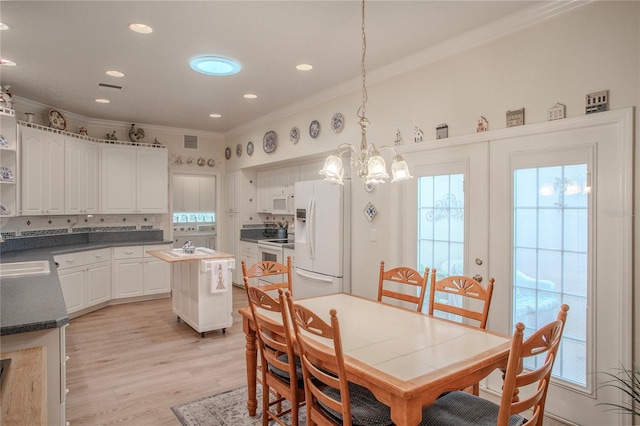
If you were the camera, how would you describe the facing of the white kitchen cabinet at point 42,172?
facing the viewer and to the right of the viewer

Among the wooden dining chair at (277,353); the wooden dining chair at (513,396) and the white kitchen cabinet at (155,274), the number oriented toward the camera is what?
1

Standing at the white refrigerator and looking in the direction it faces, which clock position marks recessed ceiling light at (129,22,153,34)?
The recessed ceiling light is roughly at 12 o'clock from the white refrigerator.

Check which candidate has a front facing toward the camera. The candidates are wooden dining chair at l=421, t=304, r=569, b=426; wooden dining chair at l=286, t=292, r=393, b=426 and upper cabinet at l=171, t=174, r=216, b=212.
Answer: the upper cabinet

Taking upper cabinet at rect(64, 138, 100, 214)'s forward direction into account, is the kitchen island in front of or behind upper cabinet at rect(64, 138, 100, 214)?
in front

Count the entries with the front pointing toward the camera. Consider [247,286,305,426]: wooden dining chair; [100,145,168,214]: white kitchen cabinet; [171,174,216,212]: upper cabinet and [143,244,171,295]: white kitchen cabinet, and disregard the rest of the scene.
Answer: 3

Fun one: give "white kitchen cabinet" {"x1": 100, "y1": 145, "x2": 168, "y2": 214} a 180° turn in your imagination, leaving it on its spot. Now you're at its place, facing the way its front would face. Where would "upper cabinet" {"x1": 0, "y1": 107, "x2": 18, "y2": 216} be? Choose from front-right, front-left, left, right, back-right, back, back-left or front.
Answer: back-left

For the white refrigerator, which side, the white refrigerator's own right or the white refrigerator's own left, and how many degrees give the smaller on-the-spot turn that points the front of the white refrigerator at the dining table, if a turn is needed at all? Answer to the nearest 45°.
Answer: approximately 45° to the white refrigerator's own left

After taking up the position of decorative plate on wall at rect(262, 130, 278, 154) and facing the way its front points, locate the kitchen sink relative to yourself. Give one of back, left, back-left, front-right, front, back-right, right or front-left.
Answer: front

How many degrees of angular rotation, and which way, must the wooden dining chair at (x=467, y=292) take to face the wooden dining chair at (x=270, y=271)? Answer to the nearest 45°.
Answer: approximately 45° to its right

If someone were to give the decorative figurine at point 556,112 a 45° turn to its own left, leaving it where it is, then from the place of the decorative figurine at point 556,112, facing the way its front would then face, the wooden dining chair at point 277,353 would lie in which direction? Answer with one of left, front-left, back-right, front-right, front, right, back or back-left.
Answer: front-right

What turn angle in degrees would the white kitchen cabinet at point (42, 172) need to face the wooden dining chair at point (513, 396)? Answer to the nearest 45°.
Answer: approximately 45° to its right

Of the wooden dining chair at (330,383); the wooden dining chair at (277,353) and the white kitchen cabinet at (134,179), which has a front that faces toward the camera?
the white kitchen cabinet

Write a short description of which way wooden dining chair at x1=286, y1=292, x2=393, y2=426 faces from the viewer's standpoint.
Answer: facing away from the viewer and to the right of the viewer

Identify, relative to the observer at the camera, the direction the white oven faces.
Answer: facing the viewer and to the left of the viewer

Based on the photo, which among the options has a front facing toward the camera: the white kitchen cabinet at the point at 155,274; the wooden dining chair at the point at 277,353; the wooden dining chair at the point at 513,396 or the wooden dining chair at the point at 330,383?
the white kitchen cabinet

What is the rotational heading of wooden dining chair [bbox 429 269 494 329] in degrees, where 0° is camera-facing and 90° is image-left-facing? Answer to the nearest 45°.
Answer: approximately 45°

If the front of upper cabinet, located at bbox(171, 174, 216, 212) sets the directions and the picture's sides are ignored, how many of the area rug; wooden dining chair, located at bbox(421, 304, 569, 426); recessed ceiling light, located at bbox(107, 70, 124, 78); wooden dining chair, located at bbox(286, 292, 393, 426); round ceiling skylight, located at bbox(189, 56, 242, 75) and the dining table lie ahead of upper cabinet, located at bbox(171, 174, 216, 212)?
6
